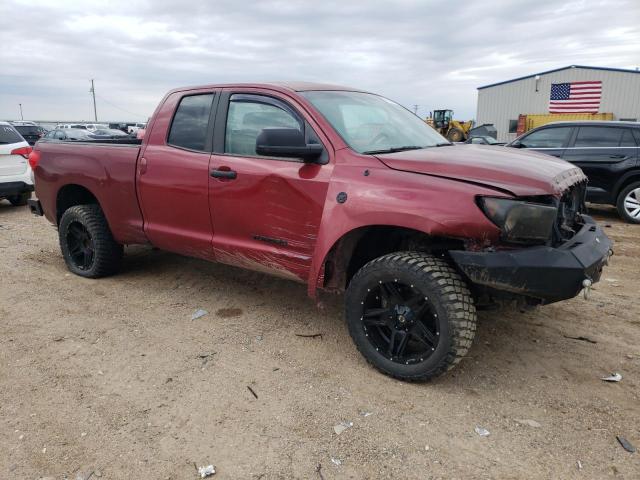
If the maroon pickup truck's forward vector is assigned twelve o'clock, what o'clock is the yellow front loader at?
The yellow front loader is roughly at 8 o'clock from the maroon pickup truck.

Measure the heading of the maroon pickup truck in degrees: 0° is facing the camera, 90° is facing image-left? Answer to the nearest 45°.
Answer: approximately 315°

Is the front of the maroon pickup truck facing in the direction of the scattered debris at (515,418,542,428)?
yes

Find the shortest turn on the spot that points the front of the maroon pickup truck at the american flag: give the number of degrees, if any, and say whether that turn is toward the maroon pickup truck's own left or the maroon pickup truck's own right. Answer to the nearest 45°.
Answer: approximately 90° to the maroon pickup truck's own left

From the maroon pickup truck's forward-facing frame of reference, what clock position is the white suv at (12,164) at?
The white suv is roughly at 6 o'clock from the maroon pickup truck.

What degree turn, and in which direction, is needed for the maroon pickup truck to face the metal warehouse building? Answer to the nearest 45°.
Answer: approximately 90° to its left
